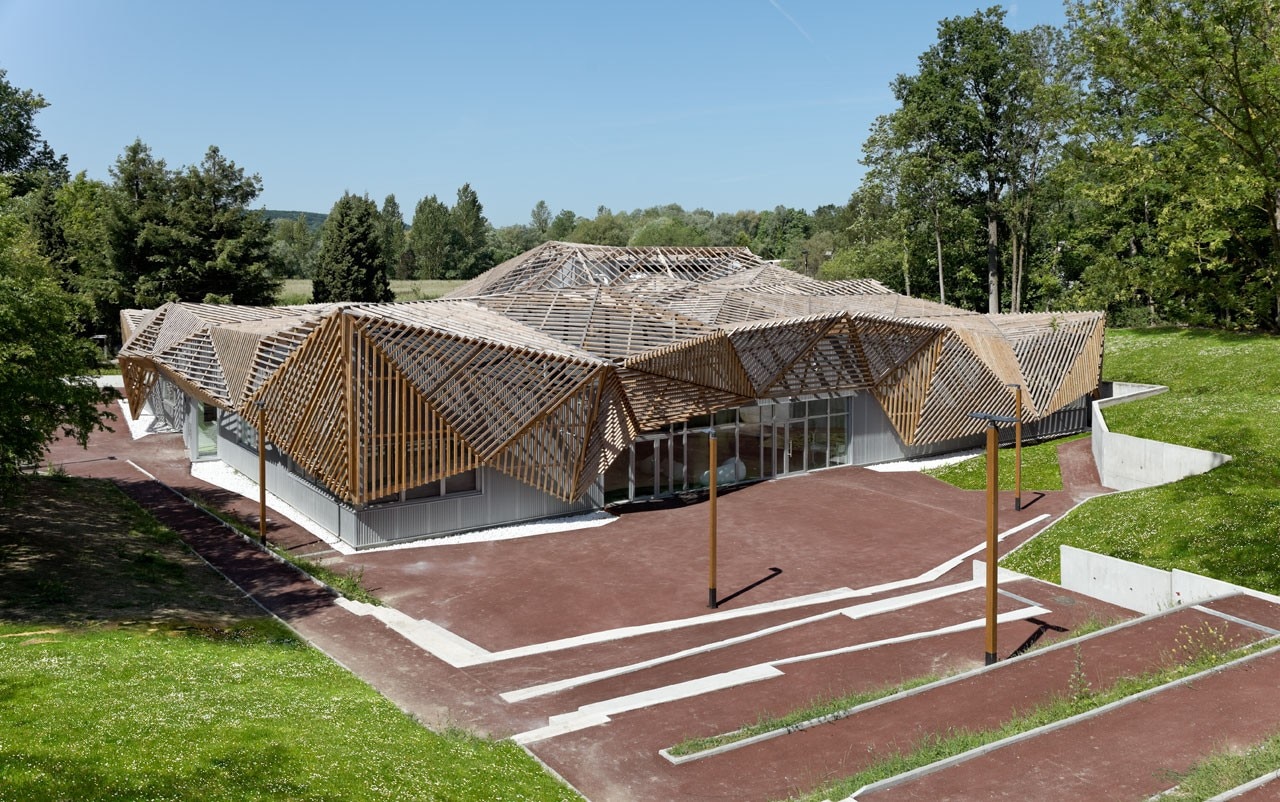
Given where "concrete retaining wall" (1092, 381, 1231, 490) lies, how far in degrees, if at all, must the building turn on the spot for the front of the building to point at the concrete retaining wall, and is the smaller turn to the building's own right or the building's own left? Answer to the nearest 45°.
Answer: approximately 45° to the building's own left

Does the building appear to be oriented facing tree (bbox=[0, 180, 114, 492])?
no

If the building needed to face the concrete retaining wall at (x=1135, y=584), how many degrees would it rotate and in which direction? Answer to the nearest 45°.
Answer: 0° — it already faces it

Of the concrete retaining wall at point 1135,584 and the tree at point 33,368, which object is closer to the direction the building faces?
the concrete retaining wall

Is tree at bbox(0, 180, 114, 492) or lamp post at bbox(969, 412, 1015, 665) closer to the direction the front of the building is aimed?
the lamp post

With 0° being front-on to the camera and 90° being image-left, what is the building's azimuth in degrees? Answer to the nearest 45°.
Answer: approximately 315°
